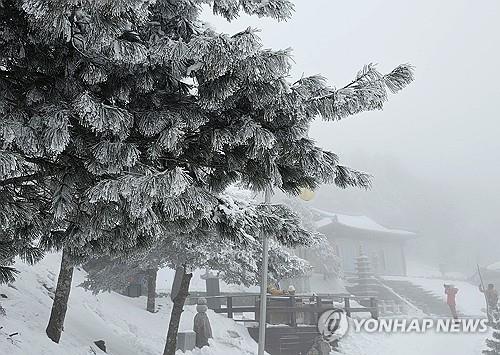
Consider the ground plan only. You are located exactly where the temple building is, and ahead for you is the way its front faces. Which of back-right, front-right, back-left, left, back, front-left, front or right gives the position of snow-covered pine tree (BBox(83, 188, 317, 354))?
front-right

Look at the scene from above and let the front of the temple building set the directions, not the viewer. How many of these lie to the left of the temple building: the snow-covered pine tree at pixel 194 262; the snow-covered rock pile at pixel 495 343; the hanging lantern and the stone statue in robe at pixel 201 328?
0

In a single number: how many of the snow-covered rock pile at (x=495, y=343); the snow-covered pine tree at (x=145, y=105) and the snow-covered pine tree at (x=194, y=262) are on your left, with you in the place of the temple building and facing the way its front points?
0

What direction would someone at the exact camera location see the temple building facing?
facing the viewer and to the right of the viewer

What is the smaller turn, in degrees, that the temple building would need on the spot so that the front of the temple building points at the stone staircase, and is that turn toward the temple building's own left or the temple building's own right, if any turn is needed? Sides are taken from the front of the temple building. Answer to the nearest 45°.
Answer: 0° — it already faces it

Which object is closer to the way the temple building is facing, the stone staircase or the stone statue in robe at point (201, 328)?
the stone staircase

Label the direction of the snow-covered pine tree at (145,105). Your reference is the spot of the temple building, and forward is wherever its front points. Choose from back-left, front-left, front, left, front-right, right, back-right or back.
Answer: front-right

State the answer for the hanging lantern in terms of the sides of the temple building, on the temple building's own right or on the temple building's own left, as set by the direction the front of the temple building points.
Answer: on the temple building's own right

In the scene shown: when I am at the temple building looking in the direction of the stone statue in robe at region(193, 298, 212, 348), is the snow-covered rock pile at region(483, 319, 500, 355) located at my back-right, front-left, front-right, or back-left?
front-left

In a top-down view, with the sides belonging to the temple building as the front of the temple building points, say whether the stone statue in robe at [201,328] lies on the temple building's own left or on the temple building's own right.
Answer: on the temple building's own right

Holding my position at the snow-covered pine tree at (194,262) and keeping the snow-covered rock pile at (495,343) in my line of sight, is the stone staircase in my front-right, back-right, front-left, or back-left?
front-left
